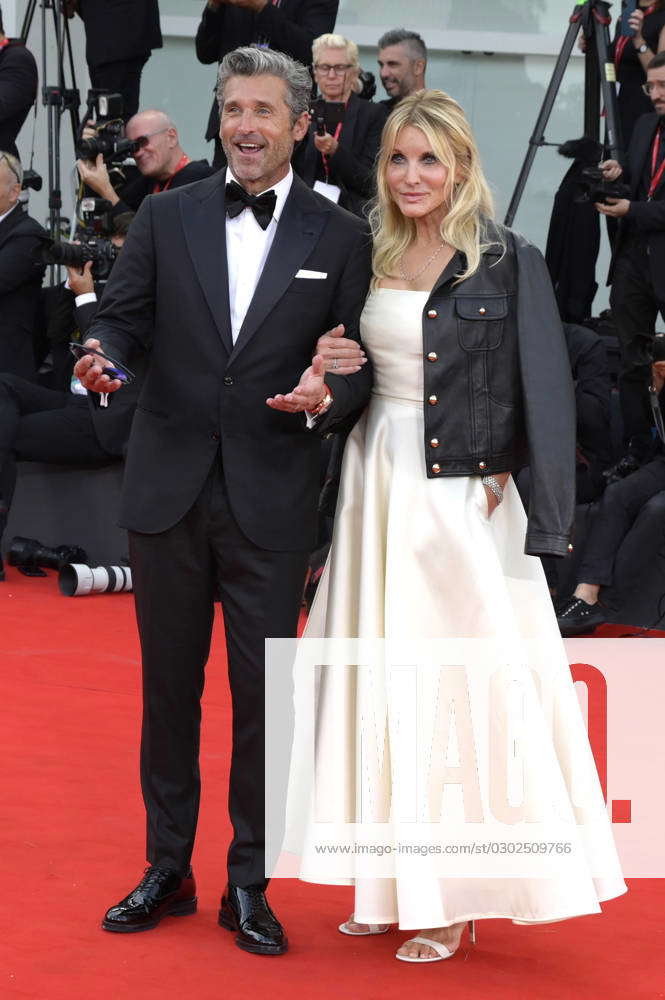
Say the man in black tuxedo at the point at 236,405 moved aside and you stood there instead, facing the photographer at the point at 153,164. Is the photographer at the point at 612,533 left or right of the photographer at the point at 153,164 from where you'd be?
right

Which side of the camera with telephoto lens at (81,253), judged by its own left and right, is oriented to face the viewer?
left

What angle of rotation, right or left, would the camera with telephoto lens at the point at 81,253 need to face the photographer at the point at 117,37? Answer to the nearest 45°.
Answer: approximately 90° to its right

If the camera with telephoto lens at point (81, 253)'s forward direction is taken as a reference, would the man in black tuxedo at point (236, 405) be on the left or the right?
on its left

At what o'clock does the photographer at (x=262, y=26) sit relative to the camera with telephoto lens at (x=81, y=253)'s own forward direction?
The photographer is roughly at 4 o'clock from the camera with telephoto lens.

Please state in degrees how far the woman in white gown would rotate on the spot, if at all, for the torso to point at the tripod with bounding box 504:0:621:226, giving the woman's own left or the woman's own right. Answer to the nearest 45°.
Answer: approximately 135° to the woman's own right

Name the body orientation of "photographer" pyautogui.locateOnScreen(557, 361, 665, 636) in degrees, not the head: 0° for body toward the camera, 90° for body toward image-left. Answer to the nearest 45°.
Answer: approximately 45°

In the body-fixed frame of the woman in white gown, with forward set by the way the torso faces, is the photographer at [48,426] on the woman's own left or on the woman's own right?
on the woman's own right
